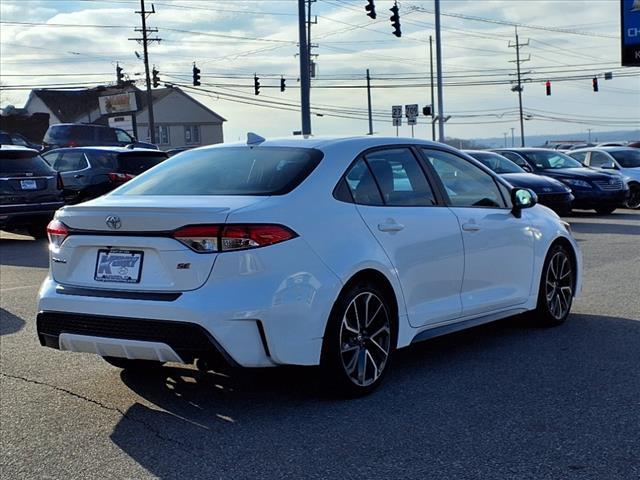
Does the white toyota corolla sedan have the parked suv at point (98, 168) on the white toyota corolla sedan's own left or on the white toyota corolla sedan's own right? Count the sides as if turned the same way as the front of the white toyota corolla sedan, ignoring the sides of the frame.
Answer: on the white toyota corolla sedan's own left

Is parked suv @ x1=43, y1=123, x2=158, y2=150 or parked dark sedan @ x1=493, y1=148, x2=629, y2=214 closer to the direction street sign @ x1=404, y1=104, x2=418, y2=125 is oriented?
the parked dark sedan

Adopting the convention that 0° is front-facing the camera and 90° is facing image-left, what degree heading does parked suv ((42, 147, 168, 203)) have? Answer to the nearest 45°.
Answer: approximately 135°

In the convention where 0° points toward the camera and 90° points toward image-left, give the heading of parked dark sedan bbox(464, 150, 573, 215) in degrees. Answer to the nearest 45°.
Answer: approximately 315°

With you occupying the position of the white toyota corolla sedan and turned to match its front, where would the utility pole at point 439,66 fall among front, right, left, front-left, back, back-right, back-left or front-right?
front-left

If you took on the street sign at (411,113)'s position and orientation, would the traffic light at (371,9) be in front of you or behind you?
in front

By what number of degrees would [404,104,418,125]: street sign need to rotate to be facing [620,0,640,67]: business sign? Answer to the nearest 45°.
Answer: approximately 45° to its left

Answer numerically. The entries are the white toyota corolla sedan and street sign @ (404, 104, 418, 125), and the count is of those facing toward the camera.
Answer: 1

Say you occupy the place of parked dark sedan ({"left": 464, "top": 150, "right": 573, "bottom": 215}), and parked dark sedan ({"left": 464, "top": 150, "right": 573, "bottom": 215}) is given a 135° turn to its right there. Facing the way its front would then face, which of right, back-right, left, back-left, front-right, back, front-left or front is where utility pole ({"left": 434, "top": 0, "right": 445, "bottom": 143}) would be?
right

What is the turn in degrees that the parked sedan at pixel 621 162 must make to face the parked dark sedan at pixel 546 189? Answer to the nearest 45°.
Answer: approximately 45° to its right

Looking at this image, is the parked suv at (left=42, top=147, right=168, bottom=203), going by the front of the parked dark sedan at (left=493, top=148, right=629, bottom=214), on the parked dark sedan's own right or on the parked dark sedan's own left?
on the parked dark sedan's own right
